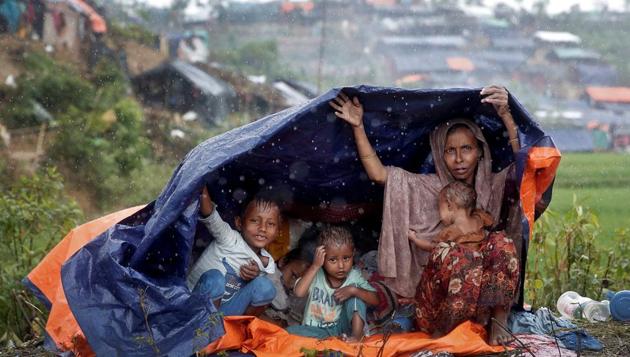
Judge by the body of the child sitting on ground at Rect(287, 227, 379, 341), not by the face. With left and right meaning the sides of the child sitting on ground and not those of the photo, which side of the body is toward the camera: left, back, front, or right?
front

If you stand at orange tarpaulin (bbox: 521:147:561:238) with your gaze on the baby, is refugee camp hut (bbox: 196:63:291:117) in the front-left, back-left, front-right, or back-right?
front-right

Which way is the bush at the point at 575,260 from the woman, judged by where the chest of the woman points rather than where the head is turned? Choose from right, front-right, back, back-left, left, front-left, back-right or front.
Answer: back-left

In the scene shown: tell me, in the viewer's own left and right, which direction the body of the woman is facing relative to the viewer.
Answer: facing the viewer

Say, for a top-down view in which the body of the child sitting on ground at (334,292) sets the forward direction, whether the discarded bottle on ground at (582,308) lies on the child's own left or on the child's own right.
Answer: on the child's own left

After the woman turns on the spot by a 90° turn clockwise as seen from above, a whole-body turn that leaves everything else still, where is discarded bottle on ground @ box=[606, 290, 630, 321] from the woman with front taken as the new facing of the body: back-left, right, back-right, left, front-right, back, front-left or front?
back

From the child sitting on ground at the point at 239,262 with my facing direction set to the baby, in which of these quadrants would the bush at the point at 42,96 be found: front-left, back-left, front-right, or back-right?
back-left

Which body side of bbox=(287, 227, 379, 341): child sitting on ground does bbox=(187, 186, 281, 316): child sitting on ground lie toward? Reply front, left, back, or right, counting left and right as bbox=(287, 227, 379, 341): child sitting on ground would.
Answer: right

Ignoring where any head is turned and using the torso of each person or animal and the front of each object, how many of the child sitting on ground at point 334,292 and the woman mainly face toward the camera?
2

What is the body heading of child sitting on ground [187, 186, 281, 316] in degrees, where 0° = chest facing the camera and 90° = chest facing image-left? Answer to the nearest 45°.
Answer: approximately 315°

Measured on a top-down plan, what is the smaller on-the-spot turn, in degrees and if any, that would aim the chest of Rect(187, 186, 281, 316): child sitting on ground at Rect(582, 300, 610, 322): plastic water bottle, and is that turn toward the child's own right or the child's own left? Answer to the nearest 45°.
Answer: approximately 45° to the child's own left

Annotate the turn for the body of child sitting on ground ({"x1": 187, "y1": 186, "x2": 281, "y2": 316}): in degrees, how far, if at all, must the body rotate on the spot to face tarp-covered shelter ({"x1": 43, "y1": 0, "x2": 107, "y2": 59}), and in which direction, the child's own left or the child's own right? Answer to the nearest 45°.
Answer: approximately 135° to the child's own left

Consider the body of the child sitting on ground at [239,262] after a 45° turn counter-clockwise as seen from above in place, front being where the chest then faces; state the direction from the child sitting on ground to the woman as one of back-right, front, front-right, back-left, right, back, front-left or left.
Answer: front
